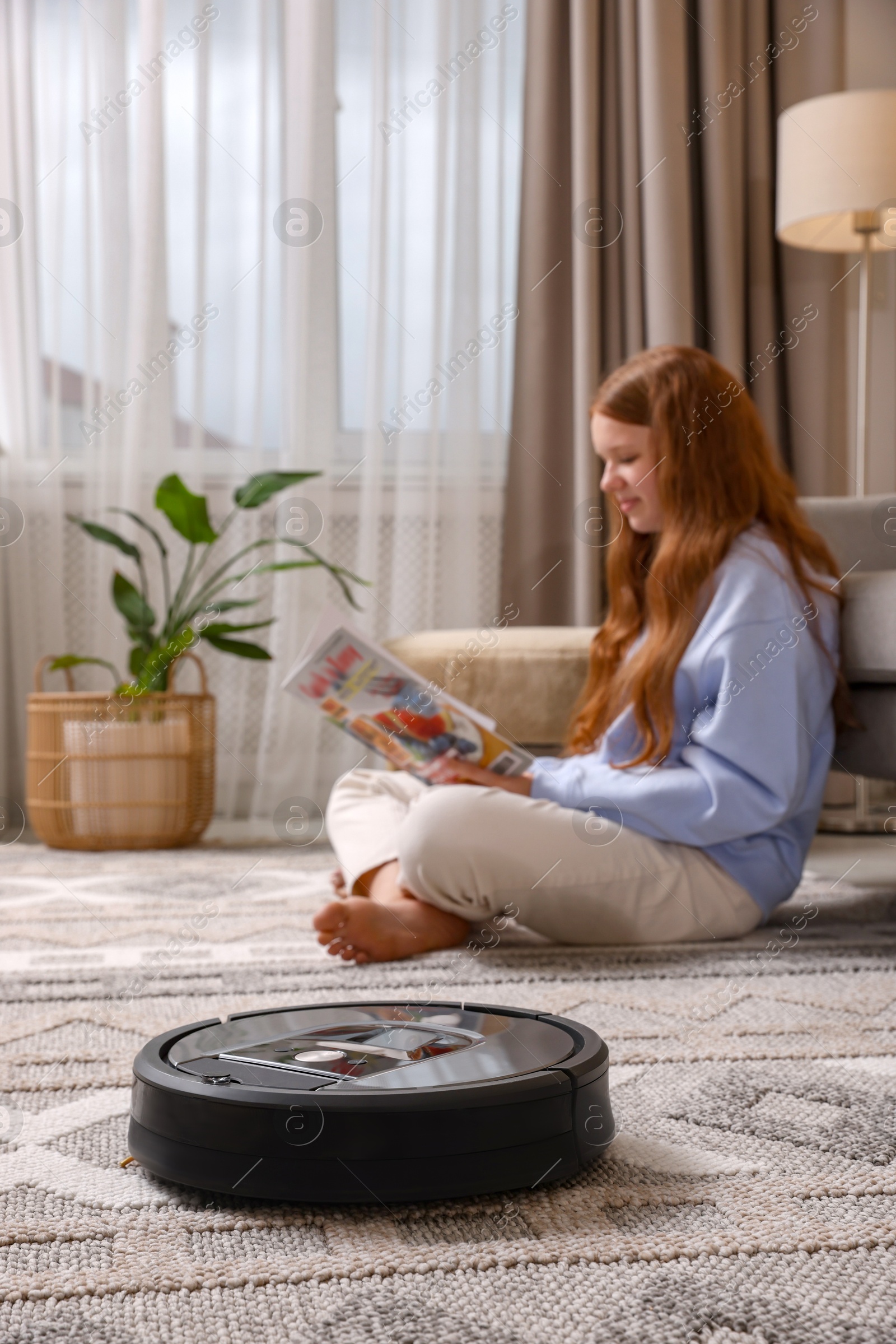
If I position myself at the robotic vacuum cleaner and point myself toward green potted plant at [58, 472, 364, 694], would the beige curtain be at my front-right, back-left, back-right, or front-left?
front-right

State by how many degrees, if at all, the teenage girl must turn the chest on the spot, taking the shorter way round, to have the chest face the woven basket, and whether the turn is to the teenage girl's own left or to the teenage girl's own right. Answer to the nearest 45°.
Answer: approximately 45° to the teenage girl's own right

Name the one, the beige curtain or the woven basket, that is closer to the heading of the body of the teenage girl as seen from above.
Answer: the woven basket

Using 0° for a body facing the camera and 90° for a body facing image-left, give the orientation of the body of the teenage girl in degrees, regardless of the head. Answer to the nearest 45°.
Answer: approximately 90°

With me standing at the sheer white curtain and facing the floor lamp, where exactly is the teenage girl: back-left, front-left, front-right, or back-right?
front-right

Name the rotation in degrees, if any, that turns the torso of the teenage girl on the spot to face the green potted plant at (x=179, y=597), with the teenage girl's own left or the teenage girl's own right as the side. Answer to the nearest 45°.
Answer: approximately 45° to the teenage girl's own right

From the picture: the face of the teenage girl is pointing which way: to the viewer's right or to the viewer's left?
to the viewer's left

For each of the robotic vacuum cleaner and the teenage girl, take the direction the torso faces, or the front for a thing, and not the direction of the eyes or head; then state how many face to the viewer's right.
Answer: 0
